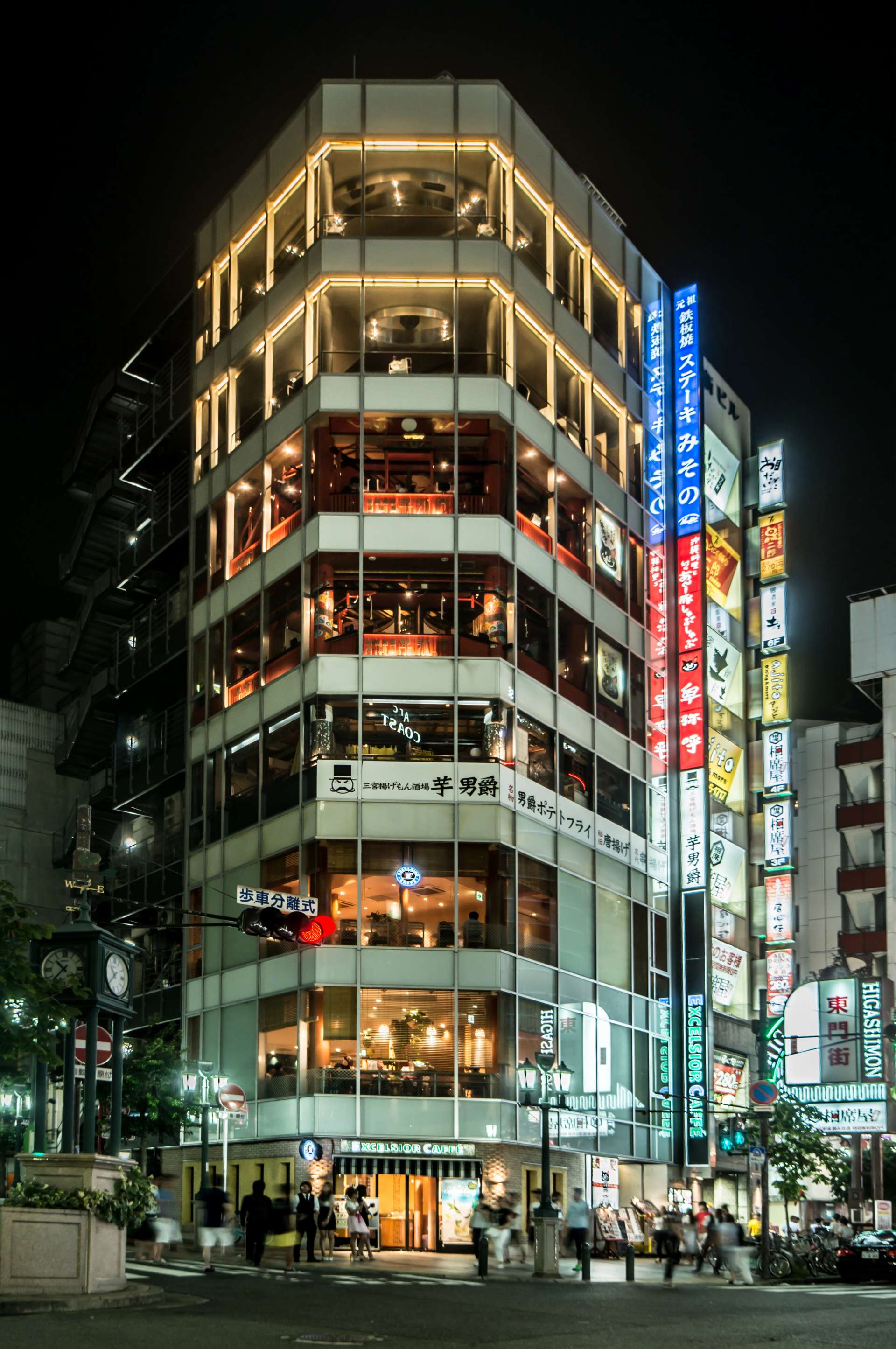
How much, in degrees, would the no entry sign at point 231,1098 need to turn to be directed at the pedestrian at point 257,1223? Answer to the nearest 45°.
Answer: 0° — it already faces them

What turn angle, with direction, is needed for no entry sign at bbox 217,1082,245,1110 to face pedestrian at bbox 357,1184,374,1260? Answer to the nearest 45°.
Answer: approximately 45° to its left

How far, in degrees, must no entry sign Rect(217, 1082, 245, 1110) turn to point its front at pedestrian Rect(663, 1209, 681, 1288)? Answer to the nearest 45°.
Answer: approximately 45° to its left

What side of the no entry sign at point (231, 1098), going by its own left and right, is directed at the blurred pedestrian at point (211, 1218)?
front

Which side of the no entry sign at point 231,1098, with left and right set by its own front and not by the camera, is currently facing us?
front

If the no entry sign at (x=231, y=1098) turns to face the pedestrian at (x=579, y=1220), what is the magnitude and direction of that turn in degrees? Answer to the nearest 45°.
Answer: approximately 45° to its left

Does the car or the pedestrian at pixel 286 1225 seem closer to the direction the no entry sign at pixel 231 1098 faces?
the pedestrian

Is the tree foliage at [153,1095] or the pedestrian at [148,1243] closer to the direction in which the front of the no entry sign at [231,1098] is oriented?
the pedestrian

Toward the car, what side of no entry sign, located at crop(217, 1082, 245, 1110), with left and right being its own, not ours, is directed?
left
